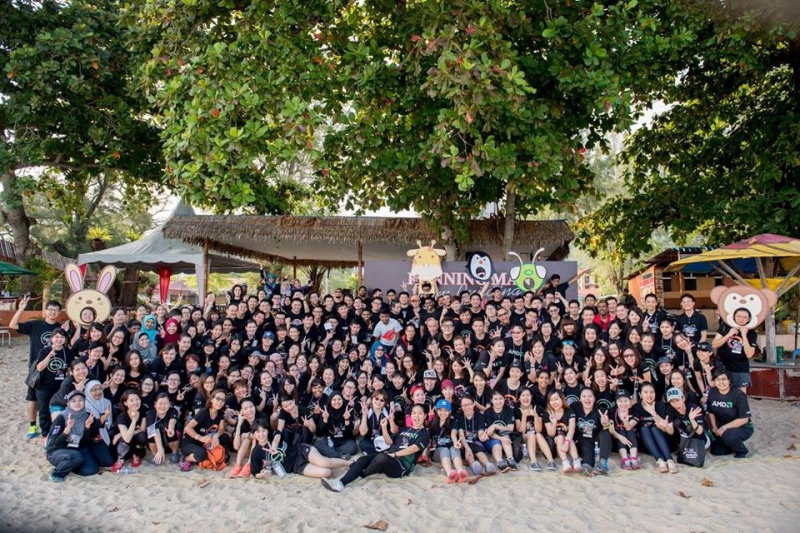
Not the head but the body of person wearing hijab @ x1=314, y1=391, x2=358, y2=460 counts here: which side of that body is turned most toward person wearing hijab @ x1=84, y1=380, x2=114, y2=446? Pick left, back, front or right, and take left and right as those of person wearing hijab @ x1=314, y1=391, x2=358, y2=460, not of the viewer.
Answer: right

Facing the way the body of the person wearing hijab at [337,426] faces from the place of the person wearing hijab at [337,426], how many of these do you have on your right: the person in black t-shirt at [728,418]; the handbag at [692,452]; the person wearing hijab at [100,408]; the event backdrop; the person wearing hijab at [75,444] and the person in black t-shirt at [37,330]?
3

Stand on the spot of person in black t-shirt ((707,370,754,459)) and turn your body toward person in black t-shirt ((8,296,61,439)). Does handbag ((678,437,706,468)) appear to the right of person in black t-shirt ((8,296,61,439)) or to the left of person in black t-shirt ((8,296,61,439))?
left

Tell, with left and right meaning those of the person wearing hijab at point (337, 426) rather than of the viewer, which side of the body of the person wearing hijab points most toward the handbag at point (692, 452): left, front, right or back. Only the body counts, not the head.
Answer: left

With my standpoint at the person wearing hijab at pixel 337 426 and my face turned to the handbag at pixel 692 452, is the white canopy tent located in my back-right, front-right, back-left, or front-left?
back-left
